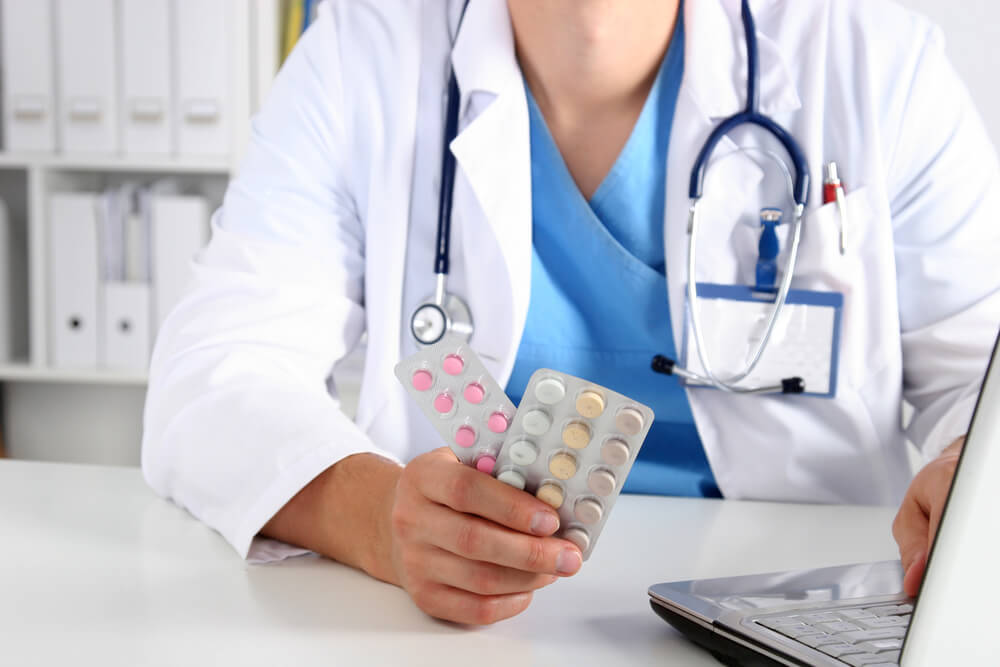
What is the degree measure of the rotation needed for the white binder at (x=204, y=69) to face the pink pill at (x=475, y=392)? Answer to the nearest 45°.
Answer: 0° — it already faces it

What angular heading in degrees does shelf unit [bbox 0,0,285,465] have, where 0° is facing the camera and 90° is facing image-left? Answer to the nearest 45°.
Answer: approximately 0°

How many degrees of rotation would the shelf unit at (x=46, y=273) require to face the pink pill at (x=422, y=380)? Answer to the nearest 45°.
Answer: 0° — it already faces it

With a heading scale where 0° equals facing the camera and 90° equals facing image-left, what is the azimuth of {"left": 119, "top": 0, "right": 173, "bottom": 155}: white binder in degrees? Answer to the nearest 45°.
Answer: approximately 0°

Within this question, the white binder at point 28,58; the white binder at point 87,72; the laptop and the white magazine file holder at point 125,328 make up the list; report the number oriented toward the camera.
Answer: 3

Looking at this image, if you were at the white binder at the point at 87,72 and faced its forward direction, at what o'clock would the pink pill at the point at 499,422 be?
The pink pill is roughly at 12 o'clock from the white binder.

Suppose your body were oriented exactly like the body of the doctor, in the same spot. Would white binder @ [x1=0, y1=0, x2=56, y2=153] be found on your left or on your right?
on your right
